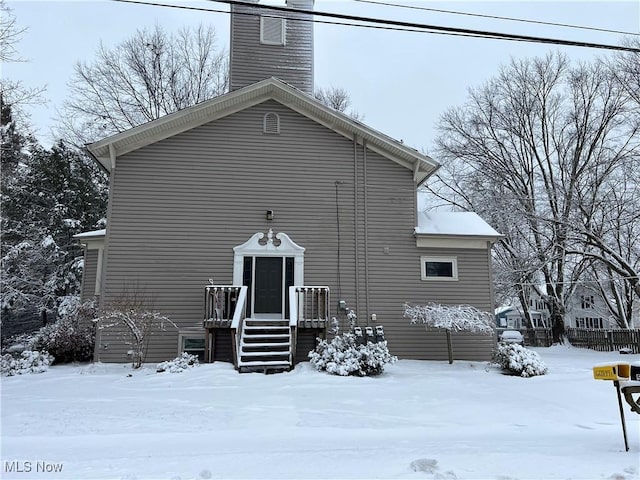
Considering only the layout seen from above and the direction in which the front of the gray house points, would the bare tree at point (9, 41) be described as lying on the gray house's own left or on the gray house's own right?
on the gray house's own right

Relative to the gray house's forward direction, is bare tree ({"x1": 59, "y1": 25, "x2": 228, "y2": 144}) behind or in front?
behind

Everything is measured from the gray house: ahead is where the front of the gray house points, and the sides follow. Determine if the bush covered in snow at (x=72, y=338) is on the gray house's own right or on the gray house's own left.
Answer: on the gray house's own right

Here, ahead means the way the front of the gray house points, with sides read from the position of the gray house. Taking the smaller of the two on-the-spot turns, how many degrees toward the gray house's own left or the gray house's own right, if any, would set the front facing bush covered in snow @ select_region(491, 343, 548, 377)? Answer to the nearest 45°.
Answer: approximately 90° to the gray house's own left

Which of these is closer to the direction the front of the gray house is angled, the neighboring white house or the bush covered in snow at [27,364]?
the bush covered in snow

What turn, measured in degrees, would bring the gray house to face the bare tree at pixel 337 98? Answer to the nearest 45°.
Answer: approximately 180°

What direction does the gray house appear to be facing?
toward the camera

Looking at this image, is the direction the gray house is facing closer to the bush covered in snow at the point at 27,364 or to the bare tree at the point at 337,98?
the bush covered in snow

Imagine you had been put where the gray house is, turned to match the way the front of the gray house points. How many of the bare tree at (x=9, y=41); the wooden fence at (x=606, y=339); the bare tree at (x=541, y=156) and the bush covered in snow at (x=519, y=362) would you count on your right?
1

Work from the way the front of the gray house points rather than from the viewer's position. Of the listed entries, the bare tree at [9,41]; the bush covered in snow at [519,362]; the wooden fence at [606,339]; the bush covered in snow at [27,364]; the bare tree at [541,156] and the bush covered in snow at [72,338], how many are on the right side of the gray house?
3

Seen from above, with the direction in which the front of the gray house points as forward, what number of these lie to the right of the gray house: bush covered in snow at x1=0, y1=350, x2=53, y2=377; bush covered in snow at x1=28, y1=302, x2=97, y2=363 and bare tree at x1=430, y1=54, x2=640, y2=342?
2

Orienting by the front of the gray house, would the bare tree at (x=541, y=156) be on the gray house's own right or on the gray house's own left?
on the gray house's own left

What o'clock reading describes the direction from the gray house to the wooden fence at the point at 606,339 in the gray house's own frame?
The wooden fence is roughly at 8 o'clock from the gray house.

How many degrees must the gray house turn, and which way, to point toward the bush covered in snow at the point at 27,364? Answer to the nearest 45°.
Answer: approximately 90° to its right
